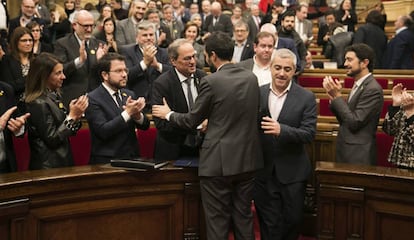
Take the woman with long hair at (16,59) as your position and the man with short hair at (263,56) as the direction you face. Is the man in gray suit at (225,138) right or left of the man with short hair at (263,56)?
right

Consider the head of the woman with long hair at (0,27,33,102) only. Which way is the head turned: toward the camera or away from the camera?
toward the camera

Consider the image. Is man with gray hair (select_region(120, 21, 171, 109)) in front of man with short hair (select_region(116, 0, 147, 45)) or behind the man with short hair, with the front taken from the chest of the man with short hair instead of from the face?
in front

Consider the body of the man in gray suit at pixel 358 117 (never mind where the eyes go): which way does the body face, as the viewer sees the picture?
to the viewer's left

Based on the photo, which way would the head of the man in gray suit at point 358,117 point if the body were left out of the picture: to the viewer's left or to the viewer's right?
to the viewer's left

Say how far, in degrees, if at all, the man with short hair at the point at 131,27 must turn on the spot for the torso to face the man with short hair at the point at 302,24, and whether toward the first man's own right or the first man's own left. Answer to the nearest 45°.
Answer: approximately 90° to the first man's own left

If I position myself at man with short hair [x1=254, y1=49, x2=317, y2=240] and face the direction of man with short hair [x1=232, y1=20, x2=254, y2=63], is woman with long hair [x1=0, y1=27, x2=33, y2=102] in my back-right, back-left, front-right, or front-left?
front-left

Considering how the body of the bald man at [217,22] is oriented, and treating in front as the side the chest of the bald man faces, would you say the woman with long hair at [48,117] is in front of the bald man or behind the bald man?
in front

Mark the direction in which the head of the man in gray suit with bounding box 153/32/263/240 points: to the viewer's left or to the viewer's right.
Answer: to the viewer's left

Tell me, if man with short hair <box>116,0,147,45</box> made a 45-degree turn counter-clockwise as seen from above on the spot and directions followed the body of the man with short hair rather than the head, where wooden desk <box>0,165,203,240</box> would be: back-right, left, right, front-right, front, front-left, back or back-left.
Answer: right

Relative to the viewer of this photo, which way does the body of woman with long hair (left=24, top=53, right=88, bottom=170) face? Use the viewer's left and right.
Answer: facing to the right of the viewer

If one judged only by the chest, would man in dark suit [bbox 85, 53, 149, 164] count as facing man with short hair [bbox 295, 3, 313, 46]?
no

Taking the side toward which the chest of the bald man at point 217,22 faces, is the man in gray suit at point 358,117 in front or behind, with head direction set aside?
in front

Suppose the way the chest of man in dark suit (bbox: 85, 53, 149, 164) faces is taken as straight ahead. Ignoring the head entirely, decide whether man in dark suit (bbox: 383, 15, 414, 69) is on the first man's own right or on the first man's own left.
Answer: on the first man's own left

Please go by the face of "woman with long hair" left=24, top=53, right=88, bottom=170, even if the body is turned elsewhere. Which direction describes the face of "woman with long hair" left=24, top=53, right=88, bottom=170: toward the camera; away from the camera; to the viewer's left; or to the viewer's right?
to the viewer's right

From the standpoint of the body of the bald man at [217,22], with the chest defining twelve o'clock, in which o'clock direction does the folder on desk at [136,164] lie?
The folder on desk is roughly at 12 o'clock from the bald man.

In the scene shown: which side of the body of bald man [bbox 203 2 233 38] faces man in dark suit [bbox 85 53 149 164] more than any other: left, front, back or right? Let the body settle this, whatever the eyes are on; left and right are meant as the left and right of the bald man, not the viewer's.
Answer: front

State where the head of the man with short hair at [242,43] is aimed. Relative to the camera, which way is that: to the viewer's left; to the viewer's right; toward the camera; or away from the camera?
toward the camera

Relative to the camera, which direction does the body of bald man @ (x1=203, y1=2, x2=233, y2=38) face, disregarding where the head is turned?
toward the camera
